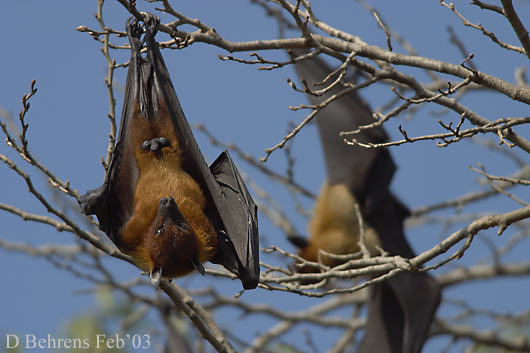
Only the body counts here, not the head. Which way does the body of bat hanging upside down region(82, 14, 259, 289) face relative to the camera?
toward the camera

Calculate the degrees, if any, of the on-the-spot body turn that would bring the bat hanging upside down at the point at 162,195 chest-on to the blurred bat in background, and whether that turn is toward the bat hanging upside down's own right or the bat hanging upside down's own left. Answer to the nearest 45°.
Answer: approximately 135° to the bat hanging upside down's own left
